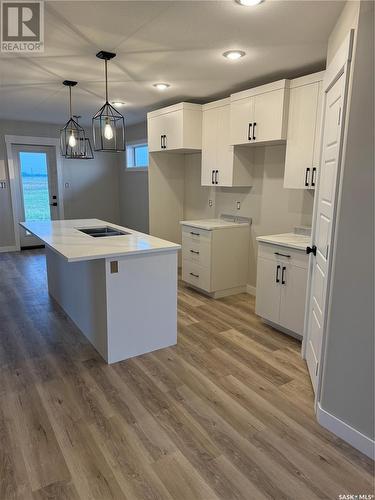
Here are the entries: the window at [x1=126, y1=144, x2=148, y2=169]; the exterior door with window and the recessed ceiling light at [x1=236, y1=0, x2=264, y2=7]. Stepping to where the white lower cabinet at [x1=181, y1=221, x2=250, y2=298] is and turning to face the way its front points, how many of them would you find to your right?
2

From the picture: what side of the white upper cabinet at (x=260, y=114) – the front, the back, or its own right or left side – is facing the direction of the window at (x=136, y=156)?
right

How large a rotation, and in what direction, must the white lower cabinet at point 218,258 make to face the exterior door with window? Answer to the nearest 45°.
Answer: approximately 90° to its right

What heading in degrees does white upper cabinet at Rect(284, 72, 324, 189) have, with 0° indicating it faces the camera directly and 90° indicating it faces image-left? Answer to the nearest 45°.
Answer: approximately 45°

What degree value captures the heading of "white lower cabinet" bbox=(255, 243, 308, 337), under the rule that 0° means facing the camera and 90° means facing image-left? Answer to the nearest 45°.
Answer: approximately 45°

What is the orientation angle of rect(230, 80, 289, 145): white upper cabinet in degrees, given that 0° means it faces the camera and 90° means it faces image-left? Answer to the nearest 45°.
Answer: approximately 45°

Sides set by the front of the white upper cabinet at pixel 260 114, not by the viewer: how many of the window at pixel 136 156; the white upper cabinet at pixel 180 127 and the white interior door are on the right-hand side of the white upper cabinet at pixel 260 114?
2

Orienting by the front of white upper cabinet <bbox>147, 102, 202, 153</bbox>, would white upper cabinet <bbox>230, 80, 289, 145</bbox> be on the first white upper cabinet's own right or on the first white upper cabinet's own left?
on the first white upper cabinet's own left
